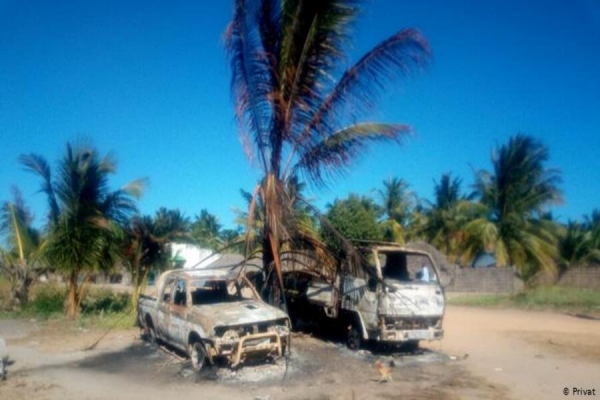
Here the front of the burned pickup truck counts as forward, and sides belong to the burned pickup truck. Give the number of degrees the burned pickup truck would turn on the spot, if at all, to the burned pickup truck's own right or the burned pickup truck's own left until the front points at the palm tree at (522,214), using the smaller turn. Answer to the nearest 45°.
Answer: approximately 90° to the burned pickup truck's own left

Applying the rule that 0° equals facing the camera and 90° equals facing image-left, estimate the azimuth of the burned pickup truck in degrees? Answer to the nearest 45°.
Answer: approximately 315°

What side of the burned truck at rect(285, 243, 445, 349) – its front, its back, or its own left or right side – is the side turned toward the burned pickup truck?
right

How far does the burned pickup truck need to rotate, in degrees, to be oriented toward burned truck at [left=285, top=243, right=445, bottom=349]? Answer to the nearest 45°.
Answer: approximately 45° to its left

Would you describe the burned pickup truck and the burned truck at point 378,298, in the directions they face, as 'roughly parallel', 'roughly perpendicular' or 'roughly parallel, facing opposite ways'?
roughly parallel

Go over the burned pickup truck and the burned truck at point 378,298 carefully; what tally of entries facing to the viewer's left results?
0

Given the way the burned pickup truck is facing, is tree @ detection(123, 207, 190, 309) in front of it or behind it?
behind

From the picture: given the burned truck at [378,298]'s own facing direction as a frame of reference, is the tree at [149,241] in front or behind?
behind

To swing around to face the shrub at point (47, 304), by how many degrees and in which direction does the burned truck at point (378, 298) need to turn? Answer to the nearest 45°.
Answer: approximately 180°

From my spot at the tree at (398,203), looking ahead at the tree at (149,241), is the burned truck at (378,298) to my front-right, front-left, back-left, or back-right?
front-left

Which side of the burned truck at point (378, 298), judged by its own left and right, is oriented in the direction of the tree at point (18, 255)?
back

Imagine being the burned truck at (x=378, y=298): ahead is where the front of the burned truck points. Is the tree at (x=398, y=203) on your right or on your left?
on your left

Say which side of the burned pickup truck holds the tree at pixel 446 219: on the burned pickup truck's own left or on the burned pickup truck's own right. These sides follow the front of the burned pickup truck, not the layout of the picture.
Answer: on the burned pickup truck's own left

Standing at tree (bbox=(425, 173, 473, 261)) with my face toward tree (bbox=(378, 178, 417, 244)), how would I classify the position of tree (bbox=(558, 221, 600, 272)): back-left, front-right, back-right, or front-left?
back-right

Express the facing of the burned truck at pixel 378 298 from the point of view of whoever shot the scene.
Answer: facing the viewer and to the right of the viewer

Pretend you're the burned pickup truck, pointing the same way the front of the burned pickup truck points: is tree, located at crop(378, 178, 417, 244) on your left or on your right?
on your left

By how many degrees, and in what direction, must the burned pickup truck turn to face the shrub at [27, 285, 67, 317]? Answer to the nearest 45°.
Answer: approximately 180°
